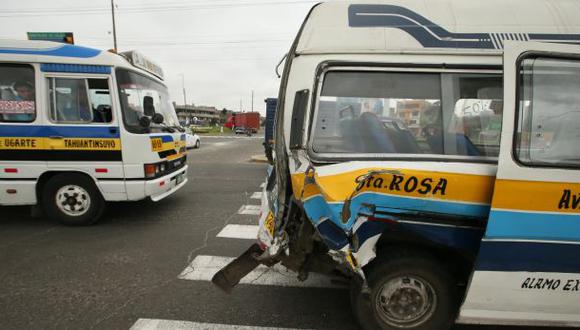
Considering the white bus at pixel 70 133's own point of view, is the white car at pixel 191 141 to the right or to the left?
on its left

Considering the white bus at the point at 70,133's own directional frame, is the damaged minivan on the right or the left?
on its right

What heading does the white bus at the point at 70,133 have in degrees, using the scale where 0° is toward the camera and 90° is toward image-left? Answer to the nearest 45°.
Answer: approximately 270°

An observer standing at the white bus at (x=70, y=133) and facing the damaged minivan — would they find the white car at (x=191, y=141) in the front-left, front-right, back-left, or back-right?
back-left
